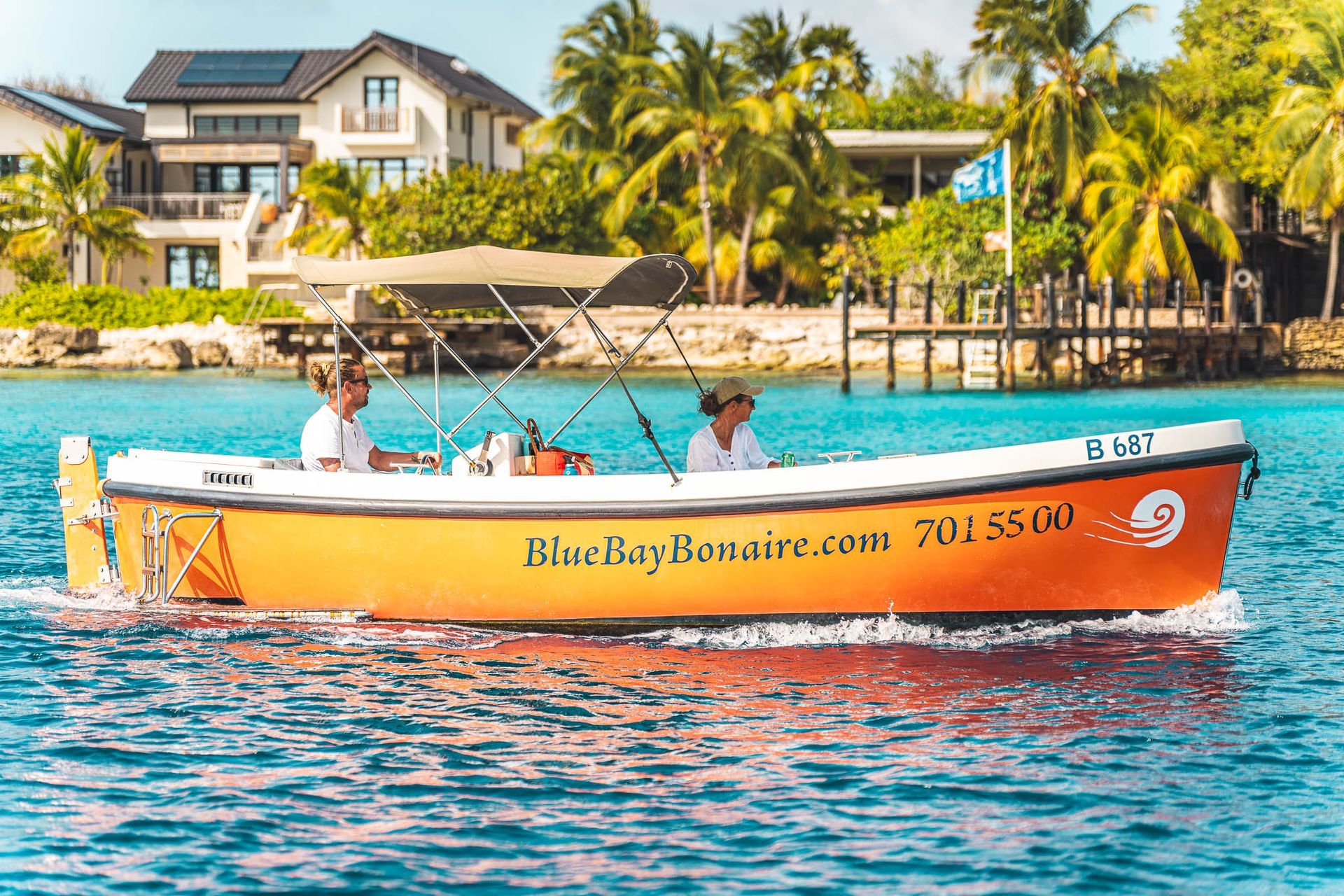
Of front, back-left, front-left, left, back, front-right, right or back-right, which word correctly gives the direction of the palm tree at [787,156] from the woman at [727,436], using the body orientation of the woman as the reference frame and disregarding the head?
back-left

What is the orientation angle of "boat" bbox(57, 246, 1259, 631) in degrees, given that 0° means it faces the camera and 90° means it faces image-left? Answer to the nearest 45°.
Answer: approximately 270°

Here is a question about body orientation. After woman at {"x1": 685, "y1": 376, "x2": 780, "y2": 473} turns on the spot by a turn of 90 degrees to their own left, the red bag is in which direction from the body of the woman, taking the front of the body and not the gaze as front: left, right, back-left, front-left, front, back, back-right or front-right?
back-left

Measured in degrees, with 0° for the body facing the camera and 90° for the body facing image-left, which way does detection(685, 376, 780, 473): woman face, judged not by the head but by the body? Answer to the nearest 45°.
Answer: approximately 315°

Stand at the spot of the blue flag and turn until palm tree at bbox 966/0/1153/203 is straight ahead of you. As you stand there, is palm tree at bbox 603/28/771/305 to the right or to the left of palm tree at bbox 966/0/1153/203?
left

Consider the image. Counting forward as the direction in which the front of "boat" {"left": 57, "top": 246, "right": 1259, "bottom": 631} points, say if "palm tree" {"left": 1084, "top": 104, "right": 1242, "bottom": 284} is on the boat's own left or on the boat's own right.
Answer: on the boat's own left

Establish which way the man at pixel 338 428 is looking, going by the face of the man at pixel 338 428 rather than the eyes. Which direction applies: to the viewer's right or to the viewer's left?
to the viewer's right

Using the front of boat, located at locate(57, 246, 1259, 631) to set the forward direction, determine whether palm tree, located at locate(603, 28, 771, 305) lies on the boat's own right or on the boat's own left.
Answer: on the boat's own left

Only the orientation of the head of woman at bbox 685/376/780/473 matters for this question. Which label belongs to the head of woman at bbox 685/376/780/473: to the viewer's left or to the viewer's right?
to the viewer's right
